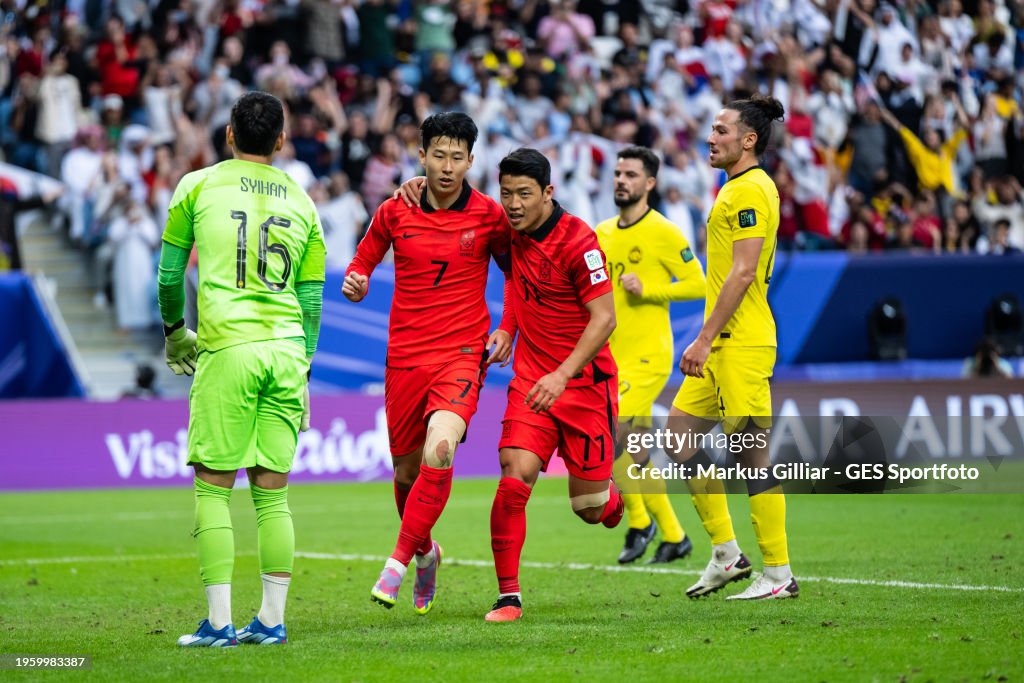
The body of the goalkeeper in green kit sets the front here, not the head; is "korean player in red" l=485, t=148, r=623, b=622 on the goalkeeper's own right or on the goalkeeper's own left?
on the goalkeeper's own right

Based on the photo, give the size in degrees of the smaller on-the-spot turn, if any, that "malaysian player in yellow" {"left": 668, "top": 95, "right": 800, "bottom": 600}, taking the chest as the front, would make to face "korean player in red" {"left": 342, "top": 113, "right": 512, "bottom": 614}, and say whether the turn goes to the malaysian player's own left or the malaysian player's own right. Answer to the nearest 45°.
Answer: approximately 45° to the malaysian player's own left

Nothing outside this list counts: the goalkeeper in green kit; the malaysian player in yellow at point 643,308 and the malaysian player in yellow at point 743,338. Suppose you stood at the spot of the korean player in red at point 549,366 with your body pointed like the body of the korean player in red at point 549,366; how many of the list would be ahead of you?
1

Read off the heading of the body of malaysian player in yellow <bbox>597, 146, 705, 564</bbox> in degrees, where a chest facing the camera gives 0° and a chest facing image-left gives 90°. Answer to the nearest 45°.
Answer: approximately 45°

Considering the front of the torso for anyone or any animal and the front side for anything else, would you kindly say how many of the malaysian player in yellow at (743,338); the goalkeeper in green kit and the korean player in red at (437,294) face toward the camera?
1

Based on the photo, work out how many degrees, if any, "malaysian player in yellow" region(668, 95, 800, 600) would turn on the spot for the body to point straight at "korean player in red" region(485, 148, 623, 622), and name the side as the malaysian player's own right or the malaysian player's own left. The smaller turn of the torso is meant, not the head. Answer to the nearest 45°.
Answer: approximately 45° to the malaysian player's own left

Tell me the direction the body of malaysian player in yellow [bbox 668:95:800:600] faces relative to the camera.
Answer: to the viewer's left

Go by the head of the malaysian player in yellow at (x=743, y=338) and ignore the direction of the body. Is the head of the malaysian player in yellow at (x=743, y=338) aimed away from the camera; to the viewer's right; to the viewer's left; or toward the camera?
to the viewer's left

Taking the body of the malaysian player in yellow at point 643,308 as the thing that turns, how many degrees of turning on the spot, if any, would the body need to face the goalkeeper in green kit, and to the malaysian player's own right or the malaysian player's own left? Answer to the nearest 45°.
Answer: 0° — they already face them

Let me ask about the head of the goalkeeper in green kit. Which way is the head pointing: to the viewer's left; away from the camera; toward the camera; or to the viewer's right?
away from the camera

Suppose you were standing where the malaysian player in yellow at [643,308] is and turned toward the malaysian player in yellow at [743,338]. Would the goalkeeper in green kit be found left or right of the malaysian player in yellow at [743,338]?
right

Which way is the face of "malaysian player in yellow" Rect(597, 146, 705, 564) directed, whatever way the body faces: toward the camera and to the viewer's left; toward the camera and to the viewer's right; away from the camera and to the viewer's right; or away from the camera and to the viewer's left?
toward the camera and to the viewer's left

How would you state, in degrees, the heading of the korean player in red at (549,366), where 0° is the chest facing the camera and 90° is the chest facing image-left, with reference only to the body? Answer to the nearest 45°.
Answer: approximately 45°

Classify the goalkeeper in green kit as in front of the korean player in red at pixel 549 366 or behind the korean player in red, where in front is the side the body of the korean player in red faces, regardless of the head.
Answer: in front

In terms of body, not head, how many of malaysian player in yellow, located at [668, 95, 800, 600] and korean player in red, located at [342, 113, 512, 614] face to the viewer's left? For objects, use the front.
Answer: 1
